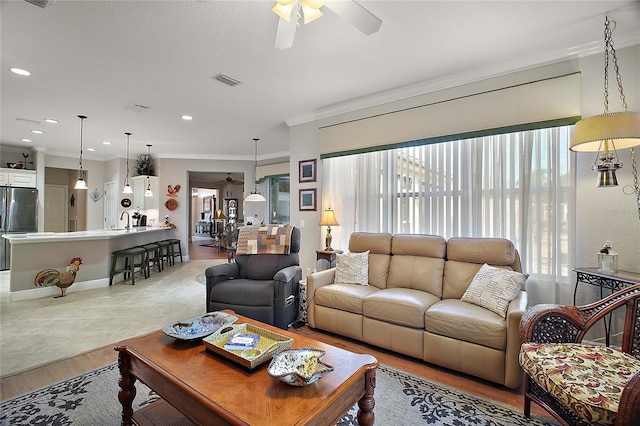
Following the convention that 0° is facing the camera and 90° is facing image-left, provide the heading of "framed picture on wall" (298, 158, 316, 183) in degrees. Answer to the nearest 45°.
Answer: approximately 45°

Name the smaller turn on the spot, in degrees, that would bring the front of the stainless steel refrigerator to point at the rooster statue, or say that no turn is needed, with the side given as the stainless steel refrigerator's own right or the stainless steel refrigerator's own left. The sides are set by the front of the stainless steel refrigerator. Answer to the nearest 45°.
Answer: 0° — it already faces it

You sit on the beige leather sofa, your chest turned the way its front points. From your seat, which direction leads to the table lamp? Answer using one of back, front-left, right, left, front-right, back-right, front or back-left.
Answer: right

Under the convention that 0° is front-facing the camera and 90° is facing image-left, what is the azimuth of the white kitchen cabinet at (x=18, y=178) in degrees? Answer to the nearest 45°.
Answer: approximately 0°

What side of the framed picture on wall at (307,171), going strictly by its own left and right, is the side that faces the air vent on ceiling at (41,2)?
front

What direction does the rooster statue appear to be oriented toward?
to the viewer's right

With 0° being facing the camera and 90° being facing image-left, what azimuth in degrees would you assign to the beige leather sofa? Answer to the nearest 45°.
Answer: approximately 45°

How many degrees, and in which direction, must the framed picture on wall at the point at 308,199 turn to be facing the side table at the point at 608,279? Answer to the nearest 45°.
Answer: approximately 90° to its left

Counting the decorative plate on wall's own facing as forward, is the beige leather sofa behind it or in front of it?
in front

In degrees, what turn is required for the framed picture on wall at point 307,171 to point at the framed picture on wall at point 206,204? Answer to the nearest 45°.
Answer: approximately 90° to its right

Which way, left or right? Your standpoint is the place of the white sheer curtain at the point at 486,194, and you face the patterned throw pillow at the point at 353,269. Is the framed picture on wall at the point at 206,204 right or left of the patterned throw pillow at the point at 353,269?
right
